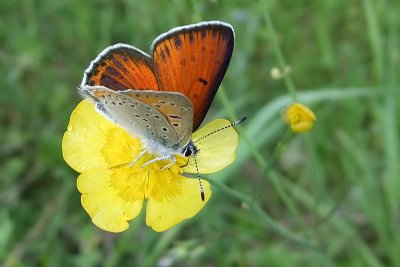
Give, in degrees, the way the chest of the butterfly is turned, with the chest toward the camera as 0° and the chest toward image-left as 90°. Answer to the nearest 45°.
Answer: approximately 270°
